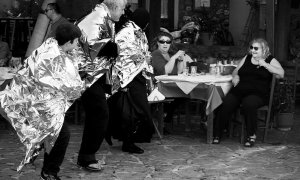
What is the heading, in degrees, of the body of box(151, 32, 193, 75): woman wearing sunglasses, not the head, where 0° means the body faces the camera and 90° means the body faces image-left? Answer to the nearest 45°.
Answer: approximately 315°

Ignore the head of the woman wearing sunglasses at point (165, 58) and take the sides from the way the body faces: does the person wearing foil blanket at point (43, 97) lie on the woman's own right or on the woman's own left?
on the woman's own right
